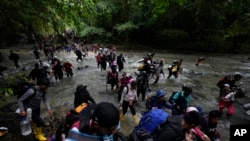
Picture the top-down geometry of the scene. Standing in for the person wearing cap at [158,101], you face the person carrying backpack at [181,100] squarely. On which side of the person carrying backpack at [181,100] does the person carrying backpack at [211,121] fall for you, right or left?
right

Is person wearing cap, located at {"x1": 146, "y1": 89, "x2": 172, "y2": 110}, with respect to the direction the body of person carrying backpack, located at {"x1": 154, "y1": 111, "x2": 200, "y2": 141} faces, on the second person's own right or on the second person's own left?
on the second person's own left
